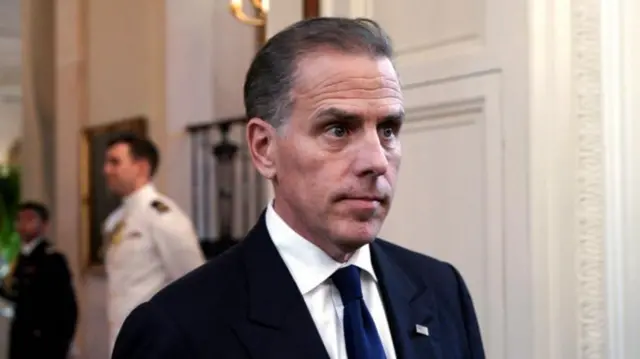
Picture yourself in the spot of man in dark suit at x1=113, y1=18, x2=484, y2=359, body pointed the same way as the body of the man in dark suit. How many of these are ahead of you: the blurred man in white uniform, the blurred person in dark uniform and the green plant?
0

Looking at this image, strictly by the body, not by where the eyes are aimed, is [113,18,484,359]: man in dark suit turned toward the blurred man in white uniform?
no

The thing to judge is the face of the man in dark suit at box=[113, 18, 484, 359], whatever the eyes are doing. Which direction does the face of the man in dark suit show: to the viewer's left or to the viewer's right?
to the viewer's right

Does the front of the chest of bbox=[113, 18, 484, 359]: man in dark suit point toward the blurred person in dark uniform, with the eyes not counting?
no

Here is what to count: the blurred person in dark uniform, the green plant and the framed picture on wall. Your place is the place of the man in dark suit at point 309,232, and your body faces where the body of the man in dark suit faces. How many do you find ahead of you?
0

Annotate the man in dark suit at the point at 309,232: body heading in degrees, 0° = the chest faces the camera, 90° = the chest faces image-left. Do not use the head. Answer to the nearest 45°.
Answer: approximately 315°

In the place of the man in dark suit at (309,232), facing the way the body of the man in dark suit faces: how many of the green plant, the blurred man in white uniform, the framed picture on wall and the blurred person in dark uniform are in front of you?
0

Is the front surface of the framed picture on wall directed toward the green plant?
no

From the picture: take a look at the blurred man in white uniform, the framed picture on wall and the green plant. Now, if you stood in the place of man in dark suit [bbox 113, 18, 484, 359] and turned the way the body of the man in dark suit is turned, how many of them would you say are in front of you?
0

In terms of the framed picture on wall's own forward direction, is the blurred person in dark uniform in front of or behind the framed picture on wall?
in front

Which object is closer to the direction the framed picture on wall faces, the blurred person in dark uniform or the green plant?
the blurred person in dark uniform

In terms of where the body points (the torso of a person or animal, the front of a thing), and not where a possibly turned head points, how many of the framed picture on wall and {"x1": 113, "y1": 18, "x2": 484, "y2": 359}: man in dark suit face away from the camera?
0

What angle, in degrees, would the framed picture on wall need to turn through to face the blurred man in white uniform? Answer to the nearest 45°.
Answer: approximately 45° to its left

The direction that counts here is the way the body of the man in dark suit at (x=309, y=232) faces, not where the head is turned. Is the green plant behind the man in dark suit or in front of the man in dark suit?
behind

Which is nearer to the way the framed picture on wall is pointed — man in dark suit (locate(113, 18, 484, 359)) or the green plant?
the man in dark suit

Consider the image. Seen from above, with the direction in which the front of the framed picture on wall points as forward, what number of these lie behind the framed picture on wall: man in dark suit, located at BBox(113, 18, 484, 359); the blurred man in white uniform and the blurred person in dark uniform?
0
